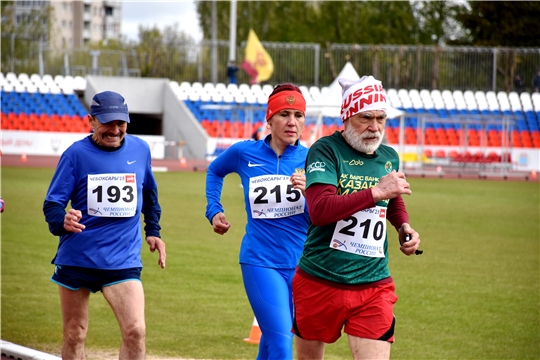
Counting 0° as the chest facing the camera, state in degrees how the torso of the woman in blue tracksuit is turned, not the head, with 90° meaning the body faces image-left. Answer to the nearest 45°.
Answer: approximately 315°

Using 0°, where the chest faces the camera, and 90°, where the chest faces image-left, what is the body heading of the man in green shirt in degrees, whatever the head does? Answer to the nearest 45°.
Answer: approximately 315°

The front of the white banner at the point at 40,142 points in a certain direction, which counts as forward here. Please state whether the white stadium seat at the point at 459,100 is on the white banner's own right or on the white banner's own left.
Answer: on the white banner's own left

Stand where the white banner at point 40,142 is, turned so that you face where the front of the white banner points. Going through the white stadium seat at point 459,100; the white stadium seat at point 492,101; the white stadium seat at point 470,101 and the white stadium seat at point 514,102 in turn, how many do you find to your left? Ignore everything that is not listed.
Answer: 4

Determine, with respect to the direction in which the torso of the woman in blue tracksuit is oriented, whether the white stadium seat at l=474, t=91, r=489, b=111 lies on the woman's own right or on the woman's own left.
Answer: on the woman's own left

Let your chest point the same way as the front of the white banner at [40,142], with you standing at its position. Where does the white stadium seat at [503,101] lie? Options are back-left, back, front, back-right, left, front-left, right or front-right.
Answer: left

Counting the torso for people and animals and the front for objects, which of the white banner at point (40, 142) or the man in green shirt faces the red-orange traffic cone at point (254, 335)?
the white banner

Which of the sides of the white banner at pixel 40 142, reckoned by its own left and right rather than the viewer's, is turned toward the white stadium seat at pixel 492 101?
left

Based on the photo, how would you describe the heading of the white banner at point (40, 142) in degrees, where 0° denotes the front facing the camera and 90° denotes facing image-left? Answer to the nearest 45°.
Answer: approximately 0°
